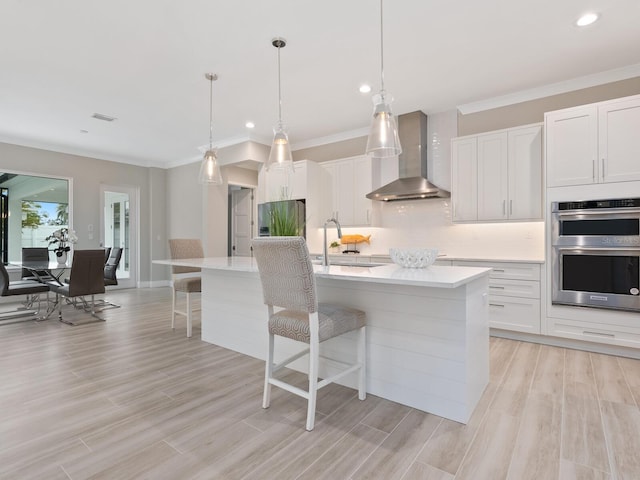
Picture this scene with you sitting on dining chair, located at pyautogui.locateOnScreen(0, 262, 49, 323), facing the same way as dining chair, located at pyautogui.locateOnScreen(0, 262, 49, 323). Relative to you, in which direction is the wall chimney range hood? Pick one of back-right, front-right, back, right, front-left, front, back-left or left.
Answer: front-right

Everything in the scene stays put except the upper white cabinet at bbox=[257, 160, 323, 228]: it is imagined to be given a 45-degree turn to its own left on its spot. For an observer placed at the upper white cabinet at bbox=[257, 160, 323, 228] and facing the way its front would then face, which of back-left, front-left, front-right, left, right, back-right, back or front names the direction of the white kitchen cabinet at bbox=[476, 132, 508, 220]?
front-left

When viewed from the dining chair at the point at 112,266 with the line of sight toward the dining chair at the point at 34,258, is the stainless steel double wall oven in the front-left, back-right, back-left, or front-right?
back-left

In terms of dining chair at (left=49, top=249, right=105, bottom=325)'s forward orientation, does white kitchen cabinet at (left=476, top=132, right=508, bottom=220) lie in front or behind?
behind

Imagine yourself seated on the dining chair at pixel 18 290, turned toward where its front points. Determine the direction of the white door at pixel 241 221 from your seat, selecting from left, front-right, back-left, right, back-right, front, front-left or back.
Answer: front

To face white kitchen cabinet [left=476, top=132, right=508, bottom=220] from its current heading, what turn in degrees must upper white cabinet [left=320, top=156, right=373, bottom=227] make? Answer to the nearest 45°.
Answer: approximately 90° to its left

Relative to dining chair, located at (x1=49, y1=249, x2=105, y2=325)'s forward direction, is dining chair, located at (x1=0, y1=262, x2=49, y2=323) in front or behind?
in front

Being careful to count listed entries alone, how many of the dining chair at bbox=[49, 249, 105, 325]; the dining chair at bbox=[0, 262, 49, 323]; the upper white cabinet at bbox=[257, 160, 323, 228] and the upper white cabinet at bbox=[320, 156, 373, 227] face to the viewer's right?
1

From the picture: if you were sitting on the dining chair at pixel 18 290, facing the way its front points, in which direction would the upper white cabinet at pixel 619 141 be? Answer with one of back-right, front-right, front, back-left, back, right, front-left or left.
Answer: front-right

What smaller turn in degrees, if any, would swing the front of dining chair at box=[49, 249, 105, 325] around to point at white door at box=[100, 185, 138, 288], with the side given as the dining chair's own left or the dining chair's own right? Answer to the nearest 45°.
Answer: approximately 45° to the dining chair's own right

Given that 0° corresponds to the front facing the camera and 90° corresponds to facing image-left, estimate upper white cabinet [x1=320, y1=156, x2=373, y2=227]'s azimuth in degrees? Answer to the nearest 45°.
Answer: approximately 45°

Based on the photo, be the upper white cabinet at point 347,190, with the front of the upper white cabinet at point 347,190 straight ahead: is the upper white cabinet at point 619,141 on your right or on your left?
on your left

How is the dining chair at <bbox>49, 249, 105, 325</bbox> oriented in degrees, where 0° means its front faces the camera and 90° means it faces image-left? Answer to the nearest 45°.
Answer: approximately 135°

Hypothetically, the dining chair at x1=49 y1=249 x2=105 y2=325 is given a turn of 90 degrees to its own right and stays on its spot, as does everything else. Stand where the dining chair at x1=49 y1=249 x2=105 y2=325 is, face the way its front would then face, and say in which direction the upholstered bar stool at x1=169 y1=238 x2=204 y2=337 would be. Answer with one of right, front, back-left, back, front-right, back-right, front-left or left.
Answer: right

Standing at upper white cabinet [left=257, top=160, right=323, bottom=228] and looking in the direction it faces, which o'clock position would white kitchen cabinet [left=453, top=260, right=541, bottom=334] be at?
The white kitchen cabinet is roughly at 9 o'clock from the upper white cabinet.

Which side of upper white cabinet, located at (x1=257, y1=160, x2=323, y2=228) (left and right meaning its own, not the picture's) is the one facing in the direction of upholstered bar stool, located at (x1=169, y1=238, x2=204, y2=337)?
front

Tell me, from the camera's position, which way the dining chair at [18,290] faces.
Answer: facing to the right of the viewer

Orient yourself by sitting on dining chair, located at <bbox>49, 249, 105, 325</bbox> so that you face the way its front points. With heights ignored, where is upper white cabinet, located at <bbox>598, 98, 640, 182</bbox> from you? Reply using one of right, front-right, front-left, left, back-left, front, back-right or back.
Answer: back
